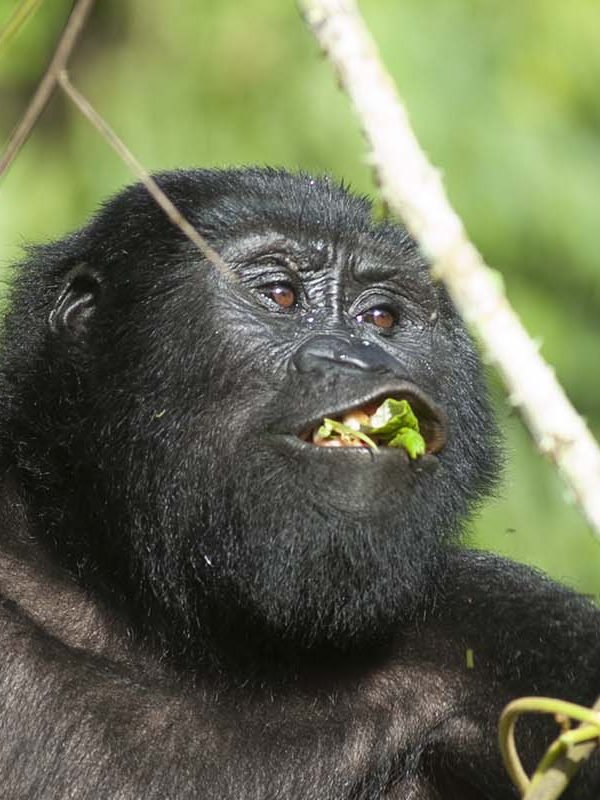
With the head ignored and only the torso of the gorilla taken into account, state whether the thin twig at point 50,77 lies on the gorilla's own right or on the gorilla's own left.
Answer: on the gorilla's own right

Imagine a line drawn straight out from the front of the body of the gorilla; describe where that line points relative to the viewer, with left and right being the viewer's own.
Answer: facing the viewer and to the right of the viewer
